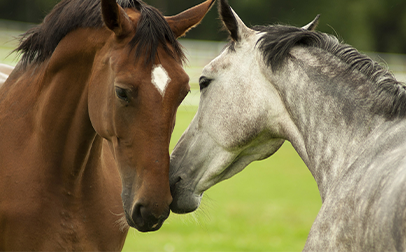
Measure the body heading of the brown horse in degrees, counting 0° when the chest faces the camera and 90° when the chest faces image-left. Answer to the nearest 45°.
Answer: approximately 315°

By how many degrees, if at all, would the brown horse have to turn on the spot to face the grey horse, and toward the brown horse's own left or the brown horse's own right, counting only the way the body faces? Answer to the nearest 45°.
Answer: approximately 45° to the brown horse's own left
